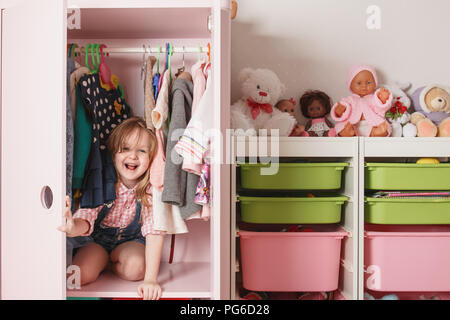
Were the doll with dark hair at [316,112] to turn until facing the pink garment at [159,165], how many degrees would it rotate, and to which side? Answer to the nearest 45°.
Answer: approximately 45° to its right

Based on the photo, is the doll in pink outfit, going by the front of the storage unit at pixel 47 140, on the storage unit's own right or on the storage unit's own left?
on the storage unit's own left

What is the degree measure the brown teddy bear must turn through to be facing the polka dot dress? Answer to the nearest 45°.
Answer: approximately 45° to its right

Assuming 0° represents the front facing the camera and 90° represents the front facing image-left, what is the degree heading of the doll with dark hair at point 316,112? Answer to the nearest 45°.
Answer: approximately 0°

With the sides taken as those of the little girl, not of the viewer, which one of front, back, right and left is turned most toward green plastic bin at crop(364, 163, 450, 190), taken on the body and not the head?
left

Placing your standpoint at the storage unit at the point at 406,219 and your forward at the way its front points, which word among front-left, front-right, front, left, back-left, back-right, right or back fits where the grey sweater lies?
front-right

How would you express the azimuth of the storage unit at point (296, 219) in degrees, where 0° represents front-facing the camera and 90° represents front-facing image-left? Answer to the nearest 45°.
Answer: approximately 0°
